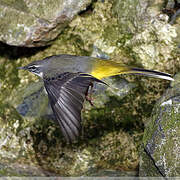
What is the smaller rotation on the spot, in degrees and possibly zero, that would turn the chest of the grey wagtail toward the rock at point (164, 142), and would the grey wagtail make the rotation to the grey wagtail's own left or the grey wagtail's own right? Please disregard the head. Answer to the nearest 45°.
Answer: approximately 135° to the grey wagtail's own left

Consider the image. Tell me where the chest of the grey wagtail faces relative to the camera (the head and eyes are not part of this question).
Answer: to the viewer's left

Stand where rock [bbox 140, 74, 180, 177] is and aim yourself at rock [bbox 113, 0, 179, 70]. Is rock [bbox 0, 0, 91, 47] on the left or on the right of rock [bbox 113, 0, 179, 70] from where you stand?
left

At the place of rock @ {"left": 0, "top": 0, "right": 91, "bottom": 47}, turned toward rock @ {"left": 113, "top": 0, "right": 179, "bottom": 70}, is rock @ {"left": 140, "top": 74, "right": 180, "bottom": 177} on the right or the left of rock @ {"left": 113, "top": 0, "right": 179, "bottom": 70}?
right

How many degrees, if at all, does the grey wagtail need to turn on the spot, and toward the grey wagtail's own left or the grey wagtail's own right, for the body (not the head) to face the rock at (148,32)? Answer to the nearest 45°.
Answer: approximately 135° to the grey wagtail's own right

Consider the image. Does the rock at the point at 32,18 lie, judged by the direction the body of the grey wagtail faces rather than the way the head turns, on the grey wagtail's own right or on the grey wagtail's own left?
on the grey wagtail's own right
